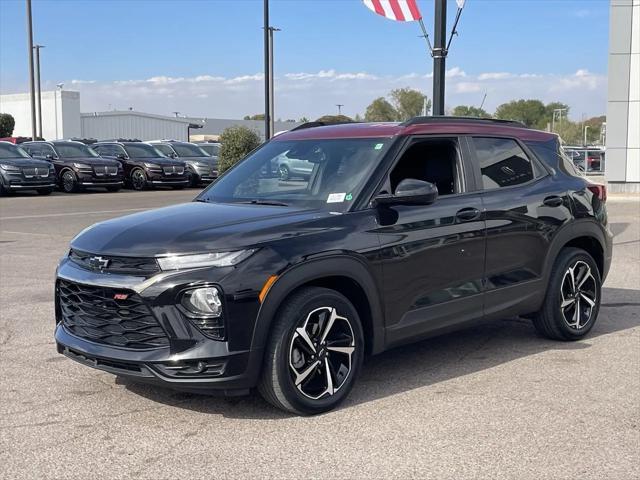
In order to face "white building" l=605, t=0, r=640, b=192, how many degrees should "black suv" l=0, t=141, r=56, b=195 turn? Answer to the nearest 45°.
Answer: approximately 45° to its left

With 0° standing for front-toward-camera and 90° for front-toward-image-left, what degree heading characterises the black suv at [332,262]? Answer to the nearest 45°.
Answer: approximately 45°

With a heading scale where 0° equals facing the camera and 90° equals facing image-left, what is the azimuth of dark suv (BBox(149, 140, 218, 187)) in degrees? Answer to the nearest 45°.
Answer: approximately 315°

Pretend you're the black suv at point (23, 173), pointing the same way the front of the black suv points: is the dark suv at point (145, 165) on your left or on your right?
on your left

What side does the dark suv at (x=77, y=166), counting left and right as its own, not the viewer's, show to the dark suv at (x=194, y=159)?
left

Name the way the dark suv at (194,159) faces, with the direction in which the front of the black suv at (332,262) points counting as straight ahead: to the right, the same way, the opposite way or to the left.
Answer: to the left

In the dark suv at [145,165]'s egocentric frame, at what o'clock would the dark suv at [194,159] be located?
the dark suv at [194,159] is roughly at 9 o'clock from the dark suv at [145,165].
